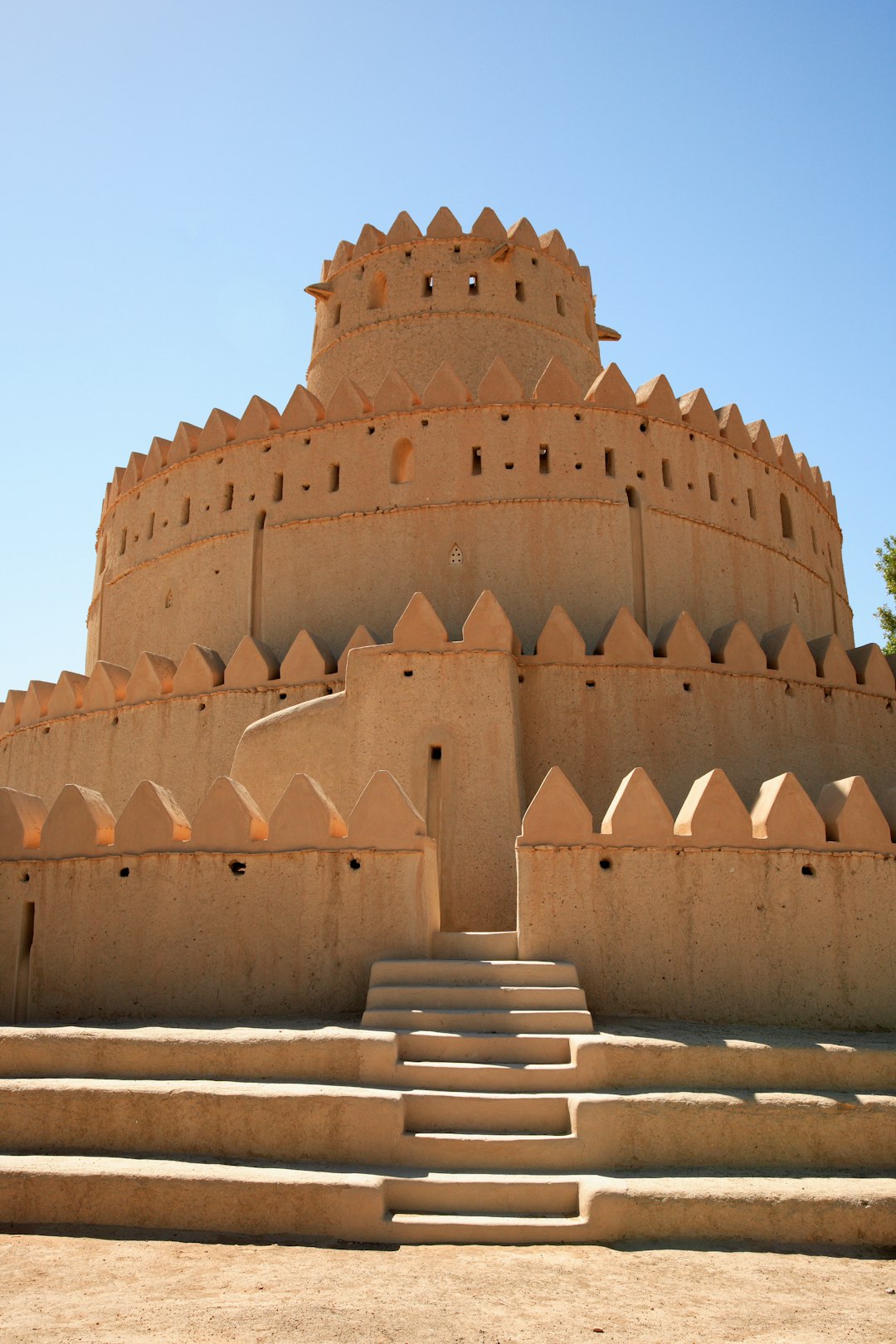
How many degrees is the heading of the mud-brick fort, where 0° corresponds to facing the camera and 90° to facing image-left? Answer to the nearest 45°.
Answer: approximately 0°
